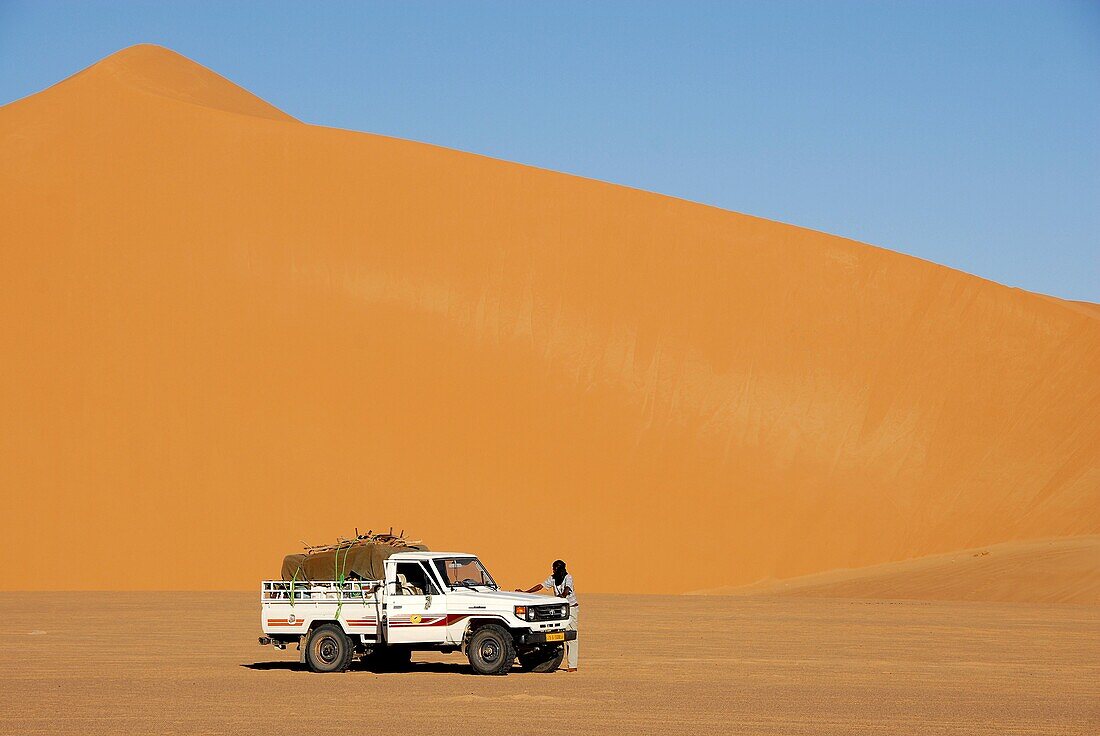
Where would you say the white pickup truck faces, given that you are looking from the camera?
facing the viewer and to the right of the viewer
